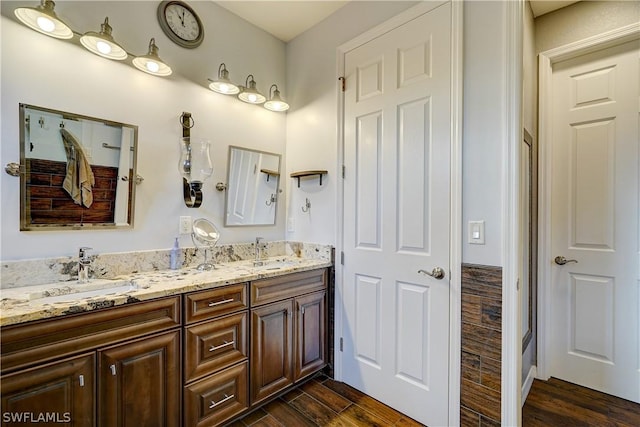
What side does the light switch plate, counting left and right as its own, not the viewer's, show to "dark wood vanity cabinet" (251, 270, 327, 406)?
right

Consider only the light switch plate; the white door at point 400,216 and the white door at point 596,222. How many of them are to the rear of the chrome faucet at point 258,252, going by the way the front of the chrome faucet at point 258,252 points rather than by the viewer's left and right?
0

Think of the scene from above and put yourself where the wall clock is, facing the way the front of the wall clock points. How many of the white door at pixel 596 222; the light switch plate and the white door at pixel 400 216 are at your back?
0

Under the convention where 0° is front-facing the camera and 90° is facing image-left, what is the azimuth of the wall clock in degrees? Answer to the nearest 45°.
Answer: approximately 315°

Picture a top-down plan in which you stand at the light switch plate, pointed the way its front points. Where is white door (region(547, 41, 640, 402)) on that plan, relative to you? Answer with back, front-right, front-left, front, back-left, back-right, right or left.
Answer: back-left

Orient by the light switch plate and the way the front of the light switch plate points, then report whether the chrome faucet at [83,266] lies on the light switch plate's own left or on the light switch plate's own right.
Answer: on the light switch plate's own right

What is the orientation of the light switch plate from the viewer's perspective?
toward the camera

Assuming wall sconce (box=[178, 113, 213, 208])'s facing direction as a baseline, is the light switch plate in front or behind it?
in front

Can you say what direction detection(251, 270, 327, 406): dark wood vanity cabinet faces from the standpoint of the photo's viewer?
facing the viewer and to the right of the viewer

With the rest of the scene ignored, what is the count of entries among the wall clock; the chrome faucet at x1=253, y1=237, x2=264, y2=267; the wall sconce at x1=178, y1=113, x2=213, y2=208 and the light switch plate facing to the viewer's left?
0

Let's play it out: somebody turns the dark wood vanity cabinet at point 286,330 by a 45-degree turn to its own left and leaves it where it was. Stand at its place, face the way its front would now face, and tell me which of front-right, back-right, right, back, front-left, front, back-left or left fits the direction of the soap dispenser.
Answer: back

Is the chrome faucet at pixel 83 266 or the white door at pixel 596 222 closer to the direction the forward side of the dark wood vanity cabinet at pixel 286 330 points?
the white door

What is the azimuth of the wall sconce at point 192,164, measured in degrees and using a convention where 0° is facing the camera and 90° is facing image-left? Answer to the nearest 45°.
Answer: approximately 315°

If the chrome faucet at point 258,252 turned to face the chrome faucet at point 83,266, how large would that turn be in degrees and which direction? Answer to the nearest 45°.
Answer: approximately 90° to its right
